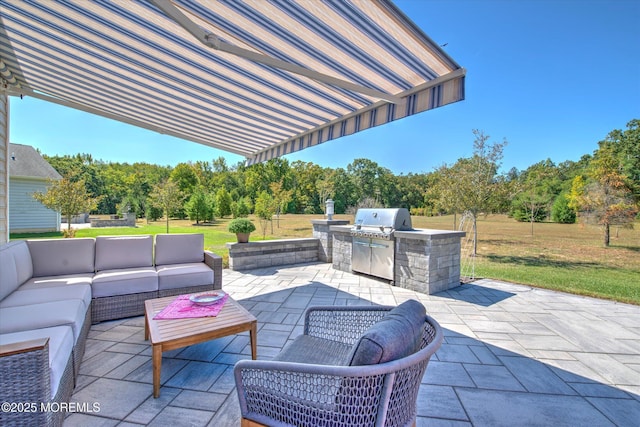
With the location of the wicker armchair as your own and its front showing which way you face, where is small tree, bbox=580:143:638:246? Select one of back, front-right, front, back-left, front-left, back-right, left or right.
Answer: back-right

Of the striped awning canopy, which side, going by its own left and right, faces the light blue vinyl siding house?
left

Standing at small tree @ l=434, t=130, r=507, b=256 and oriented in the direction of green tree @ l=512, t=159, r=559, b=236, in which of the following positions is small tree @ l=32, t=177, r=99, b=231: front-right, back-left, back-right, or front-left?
back-left

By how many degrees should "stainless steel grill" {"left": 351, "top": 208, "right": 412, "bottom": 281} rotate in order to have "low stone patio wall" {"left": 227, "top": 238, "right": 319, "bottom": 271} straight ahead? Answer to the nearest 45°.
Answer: approximately 45° to its right

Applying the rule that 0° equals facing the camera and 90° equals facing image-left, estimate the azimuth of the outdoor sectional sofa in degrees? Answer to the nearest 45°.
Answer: approximately 315°

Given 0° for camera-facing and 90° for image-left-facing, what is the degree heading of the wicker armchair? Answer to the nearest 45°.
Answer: approximately 90°

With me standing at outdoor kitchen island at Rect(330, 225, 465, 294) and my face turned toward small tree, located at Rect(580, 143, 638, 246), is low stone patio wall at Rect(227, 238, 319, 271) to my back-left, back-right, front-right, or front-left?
back-left

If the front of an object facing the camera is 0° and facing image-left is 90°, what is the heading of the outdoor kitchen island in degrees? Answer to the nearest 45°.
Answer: approximately 45°

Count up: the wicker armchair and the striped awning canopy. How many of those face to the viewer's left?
1

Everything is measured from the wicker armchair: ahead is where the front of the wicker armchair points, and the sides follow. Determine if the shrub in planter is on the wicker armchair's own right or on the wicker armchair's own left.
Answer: on the wicker armchair's own right

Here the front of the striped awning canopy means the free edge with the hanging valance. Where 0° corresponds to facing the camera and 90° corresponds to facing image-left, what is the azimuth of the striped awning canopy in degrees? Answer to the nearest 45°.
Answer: approximately 225°

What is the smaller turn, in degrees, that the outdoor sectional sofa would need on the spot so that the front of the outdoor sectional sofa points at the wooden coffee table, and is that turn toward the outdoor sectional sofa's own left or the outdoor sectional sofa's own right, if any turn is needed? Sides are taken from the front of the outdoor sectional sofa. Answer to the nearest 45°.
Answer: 0° — it already faces it
